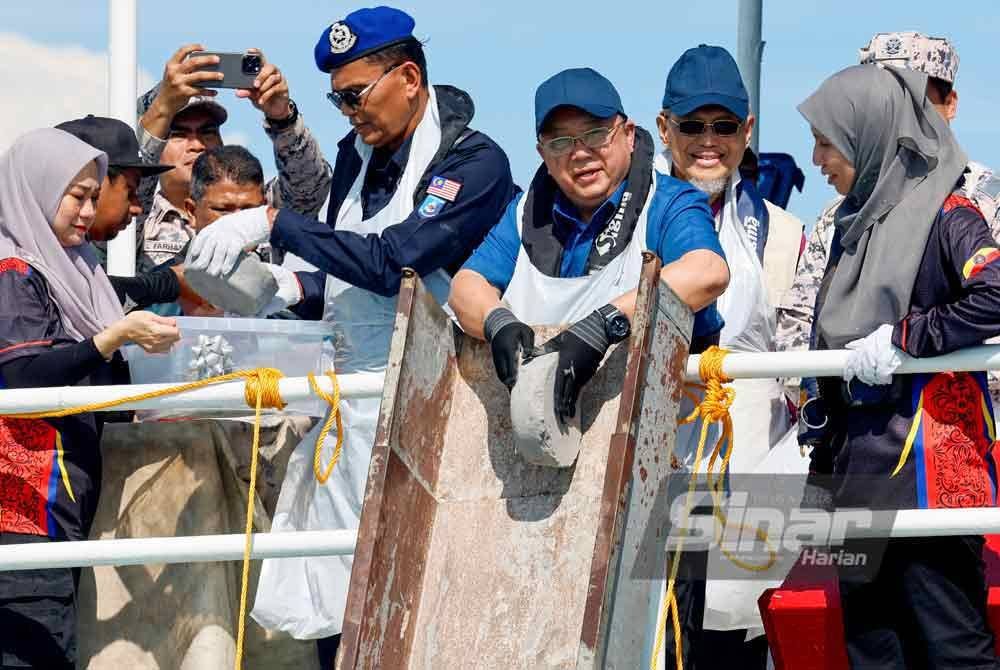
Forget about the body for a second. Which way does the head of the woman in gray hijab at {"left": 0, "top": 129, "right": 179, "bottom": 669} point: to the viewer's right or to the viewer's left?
to the viewer's right

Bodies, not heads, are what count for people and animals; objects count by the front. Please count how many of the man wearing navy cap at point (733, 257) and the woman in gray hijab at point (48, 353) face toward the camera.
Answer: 1

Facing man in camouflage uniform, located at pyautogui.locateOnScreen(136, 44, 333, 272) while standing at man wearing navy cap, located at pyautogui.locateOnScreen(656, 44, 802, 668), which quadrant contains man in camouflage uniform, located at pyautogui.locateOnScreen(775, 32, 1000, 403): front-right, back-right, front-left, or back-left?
back-right

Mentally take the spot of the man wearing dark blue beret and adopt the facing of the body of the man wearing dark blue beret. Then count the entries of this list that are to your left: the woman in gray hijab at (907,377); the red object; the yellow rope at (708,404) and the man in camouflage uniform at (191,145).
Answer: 3

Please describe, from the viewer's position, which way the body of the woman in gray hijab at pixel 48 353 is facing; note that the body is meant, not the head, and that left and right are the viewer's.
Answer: facing to the right of the viewer

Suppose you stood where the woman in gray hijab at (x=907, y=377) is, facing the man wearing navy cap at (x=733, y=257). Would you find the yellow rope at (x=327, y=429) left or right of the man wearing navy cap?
left

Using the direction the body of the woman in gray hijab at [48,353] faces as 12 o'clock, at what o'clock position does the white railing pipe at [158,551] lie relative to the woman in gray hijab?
The white railing pipe is roughly at 2 o'clock from the woman in gray hijab.

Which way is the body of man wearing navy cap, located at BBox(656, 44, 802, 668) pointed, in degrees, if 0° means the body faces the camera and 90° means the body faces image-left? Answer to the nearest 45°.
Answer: approximately 0°

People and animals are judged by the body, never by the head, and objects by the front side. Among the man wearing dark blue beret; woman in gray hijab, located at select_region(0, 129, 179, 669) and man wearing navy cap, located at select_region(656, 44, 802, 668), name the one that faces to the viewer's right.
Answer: the woman in gray hijab

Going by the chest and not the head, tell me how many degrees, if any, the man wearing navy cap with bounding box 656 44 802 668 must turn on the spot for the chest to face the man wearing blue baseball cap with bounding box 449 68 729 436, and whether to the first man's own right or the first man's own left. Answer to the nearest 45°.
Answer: approximately 45° to the first man's own right

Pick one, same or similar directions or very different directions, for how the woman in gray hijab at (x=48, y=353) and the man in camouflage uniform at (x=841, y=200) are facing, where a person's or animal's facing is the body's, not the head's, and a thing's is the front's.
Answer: very different directions

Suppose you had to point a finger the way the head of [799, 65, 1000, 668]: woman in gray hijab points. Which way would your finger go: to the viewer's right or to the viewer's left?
to the viewer's left

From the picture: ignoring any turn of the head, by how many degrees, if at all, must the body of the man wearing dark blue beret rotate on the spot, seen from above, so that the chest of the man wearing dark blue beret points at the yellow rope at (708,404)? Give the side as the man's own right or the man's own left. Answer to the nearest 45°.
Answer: approximately 90° to the man's own left
